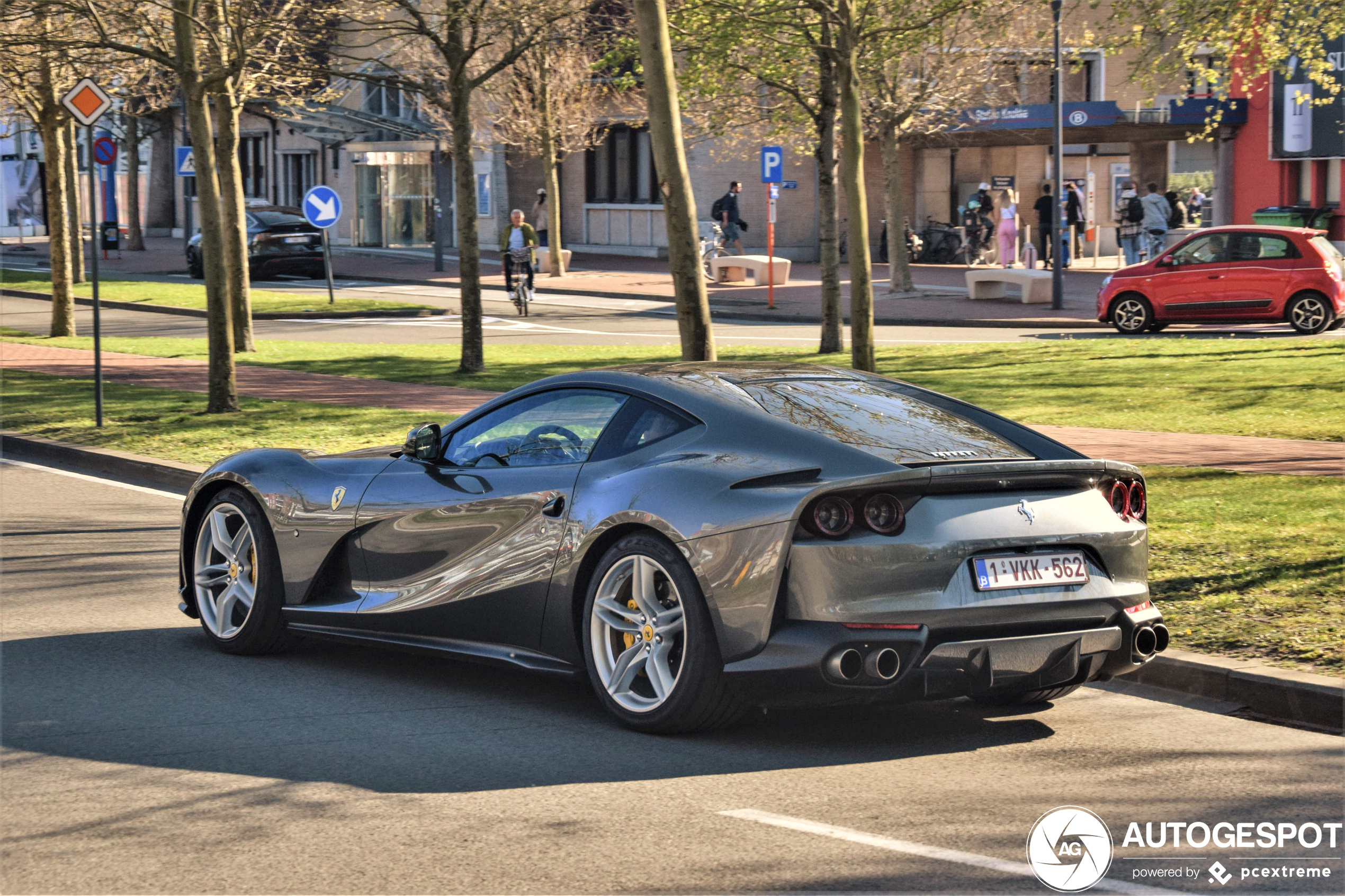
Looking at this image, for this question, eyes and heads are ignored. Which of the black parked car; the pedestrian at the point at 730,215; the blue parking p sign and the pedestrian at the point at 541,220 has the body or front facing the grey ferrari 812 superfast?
the blue parking p sign

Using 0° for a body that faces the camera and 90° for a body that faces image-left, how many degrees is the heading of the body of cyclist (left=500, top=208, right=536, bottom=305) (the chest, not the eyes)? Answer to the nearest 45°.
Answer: approximately 0°

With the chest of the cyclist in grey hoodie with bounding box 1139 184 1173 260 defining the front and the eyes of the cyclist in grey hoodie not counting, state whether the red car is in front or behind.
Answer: behind

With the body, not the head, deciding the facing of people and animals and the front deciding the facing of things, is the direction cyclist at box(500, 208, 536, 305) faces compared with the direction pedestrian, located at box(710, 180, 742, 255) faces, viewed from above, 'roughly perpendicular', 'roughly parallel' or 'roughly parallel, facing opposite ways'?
roughly perpendicular

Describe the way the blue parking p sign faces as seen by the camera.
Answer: facing the viewer

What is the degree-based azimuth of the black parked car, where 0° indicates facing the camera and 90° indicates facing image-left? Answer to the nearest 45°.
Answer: approximately 135°

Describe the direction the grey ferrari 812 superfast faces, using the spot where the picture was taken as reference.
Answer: facing away from the viewer and to the left of the viewer

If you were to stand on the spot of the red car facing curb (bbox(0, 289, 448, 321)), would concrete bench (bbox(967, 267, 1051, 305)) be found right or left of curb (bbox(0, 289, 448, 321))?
right

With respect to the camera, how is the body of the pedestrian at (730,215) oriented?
to the viewer's right
